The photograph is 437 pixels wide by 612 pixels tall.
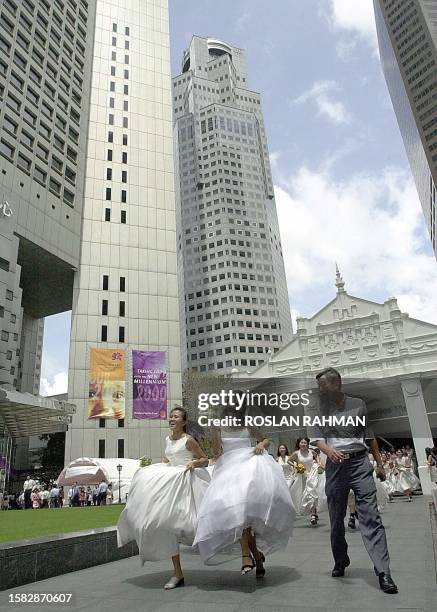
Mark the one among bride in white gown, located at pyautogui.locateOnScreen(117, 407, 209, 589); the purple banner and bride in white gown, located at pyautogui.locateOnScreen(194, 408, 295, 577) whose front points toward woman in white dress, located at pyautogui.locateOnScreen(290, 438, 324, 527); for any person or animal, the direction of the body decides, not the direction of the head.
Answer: the purple banner

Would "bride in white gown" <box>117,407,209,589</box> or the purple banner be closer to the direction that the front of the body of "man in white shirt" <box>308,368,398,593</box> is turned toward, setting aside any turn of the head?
the bride in white gown

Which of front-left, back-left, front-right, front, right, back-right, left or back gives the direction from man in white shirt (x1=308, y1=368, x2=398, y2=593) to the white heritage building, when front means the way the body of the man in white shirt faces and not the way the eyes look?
back

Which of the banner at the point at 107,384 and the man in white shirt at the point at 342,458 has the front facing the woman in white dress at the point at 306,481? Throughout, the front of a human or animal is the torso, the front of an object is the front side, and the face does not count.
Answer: the banner

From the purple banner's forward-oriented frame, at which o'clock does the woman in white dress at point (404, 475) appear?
The woman in white dress is roughly at 11 o'clock from the purple banner.

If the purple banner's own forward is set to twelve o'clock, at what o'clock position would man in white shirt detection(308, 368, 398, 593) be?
The man in white shirt is roughly at 12 o'clock from the purple banner.

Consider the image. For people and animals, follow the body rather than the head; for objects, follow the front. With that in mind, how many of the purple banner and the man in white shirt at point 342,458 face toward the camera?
2

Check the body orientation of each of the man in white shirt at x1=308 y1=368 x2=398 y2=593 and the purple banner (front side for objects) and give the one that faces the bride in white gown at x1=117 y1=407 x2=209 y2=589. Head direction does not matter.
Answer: the purple banner
